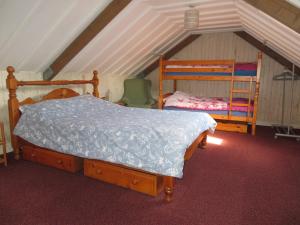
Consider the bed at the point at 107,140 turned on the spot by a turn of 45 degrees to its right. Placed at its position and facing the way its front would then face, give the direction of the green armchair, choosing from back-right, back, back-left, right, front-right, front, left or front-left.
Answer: back

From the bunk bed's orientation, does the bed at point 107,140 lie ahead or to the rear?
ahead

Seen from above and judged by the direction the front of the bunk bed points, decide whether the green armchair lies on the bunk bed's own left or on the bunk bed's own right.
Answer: on the bunk bed's own right

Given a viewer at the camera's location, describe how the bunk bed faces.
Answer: facing to the right of the viewer

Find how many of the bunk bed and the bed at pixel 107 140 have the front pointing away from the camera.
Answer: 0

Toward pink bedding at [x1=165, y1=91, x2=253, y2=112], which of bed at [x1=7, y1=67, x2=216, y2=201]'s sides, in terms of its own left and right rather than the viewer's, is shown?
left
